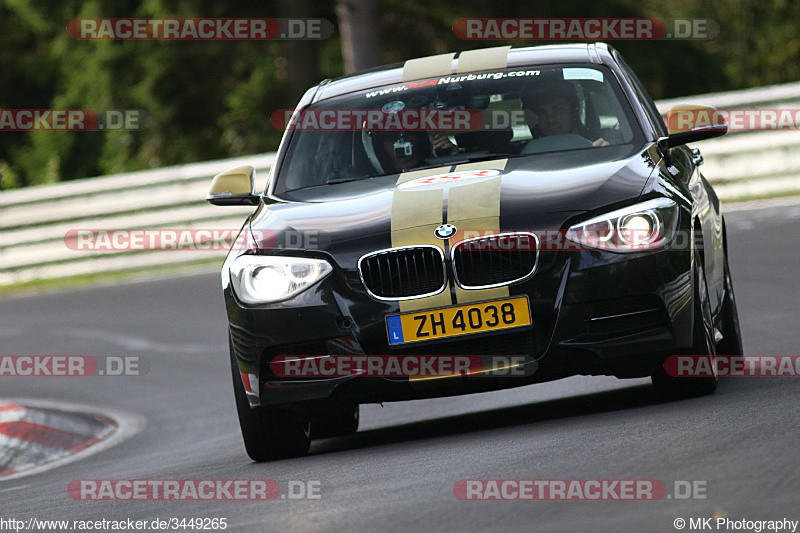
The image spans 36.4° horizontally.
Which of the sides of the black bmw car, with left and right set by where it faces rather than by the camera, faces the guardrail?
back

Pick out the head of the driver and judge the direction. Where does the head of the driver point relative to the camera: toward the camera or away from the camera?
toward the camera

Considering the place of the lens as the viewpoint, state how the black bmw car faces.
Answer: facing the viewer
